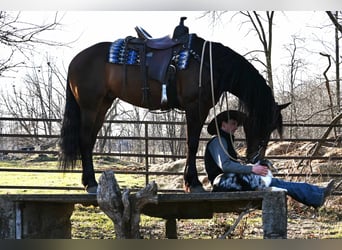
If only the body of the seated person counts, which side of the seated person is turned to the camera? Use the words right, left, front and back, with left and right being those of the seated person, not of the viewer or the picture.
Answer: right

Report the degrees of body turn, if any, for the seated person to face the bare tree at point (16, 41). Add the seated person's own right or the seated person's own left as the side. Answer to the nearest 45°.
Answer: approximately 135° to the seated person's own left

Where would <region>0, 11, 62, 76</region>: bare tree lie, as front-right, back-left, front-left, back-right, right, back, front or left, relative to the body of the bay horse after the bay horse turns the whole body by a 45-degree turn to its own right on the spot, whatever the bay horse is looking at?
back

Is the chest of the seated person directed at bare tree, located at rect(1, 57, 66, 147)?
no

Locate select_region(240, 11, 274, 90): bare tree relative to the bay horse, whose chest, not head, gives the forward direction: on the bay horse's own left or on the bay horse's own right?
on the bay horse's own left

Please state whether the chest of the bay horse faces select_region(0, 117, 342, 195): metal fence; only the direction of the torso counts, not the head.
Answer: no

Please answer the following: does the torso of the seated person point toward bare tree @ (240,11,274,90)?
no

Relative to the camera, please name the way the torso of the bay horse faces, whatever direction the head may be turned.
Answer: to the viewer's right

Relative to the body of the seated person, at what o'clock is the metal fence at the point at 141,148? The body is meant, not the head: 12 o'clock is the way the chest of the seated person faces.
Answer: The metal fence is roughly at 8 o'clock from the seated person.

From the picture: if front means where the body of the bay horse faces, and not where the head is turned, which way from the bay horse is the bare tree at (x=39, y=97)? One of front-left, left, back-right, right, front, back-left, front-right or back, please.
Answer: back-left

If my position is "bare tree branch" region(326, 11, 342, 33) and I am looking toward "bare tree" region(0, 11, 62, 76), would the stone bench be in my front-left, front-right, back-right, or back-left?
front-left

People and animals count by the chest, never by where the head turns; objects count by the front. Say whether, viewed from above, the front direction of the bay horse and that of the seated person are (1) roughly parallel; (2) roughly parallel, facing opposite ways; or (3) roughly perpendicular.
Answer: roughly parallel

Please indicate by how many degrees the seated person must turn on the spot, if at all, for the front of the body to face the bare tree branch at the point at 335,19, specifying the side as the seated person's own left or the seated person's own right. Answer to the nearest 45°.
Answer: approximately 45° to the seated person's own left

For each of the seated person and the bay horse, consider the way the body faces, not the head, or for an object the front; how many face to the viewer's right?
2
